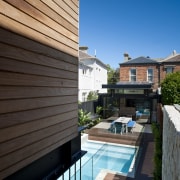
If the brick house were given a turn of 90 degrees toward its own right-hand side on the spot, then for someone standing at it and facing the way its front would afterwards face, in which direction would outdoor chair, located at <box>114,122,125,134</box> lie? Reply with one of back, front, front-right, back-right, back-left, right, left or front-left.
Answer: left

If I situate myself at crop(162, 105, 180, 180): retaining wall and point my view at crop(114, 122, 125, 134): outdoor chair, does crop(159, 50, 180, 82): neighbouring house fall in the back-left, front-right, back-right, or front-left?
front-right

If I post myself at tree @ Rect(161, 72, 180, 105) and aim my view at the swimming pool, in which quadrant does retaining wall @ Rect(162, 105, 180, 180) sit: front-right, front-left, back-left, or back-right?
front-left

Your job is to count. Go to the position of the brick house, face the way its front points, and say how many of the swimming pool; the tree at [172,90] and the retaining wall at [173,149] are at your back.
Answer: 0

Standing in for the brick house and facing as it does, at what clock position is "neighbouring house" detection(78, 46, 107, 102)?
The neighbouring house is roughly at 4 o'clock from the brick house.

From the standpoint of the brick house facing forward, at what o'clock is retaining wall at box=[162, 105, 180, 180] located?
The retaining wall is roughly at 12 o'clock from the brick house.

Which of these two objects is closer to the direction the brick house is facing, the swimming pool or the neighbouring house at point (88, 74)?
the swimming pool

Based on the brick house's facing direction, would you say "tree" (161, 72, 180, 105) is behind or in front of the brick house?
in front

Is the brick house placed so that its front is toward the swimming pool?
yes

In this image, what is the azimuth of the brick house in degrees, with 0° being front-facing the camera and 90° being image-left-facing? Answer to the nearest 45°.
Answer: approximately 0°
